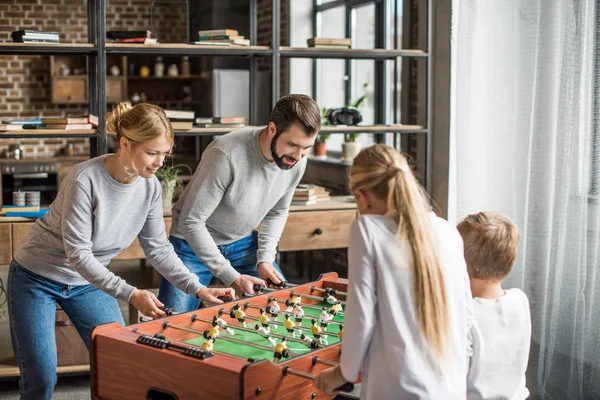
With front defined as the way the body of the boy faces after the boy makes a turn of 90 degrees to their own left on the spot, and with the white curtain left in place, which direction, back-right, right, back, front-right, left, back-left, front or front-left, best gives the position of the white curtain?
back-right

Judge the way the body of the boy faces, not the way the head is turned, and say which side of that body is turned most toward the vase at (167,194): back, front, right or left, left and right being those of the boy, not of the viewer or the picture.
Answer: front

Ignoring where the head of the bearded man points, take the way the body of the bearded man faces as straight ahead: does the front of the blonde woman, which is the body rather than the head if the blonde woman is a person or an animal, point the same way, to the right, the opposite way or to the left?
the same way

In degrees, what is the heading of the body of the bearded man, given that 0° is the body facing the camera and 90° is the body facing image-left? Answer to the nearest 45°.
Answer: approximately 315°

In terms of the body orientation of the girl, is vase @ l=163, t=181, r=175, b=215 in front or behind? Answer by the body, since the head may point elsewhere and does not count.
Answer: in front

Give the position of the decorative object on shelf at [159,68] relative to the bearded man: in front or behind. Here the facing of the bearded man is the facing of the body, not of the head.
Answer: behind

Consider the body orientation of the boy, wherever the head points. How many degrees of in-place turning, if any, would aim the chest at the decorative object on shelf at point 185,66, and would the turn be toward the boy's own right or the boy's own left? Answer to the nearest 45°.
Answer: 0° — they already face it

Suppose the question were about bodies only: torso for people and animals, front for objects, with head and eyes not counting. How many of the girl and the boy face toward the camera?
0

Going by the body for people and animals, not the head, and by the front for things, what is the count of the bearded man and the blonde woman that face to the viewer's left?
0

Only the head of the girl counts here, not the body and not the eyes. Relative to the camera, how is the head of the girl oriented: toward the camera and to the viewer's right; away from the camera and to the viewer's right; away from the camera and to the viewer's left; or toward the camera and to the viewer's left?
away from the camera and to the viewer's left

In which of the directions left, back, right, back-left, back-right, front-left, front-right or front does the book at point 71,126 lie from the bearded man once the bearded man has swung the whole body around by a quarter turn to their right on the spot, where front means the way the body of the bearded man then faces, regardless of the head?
right

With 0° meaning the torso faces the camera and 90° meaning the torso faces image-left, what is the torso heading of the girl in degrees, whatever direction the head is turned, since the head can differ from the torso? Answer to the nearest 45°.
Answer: approximately 135°

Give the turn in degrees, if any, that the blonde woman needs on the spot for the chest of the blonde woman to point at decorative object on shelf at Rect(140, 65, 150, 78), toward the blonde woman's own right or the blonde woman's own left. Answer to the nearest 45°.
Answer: approximately 135° to the blonde woman's own left

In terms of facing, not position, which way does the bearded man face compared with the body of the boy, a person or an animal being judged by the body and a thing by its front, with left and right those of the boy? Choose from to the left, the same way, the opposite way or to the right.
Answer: the opposite way

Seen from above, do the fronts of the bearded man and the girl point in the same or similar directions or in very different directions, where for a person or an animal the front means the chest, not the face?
very different directions

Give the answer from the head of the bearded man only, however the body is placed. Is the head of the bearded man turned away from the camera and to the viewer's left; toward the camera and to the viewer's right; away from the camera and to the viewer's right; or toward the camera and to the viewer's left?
toward the camera and to the viewer's right

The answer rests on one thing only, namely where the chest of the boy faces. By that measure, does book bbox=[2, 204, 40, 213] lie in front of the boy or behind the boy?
in front

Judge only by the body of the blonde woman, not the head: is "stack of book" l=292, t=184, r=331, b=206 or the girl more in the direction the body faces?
the girl

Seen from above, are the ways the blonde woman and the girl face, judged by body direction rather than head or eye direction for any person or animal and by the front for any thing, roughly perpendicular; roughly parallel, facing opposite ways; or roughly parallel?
roughly parallel, facing opposite ways

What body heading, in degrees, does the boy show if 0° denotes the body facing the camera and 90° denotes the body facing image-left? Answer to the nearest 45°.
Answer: approximately 135°
